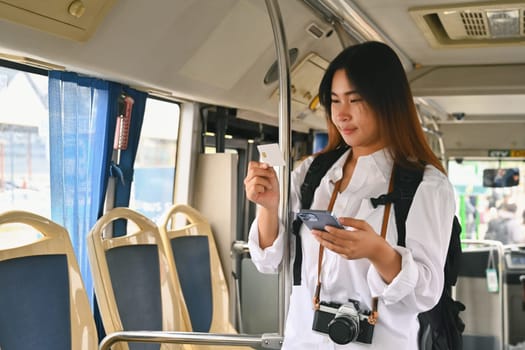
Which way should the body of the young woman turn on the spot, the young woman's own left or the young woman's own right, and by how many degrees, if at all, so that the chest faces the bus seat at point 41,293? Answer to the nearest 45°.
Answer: approximately 45° to the young woman's own right

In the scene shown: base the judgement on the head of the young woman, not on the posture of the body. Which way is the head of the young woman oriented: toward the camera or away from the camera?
toward the camera

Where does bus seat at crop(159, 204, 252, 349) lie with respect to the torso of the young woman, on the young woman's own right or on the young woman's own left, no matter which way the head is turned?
on the young woman's own right

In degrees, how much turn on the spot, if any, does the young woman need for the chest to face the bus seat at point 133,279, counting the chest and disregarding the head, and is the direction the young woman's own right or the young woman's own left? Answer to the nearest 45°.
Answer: approximately 90° to the young woman's own right
